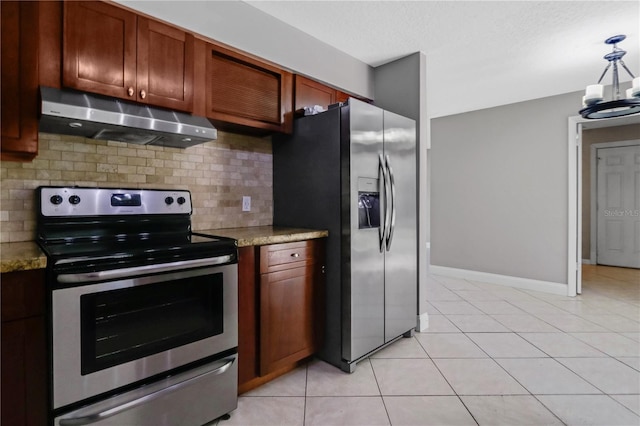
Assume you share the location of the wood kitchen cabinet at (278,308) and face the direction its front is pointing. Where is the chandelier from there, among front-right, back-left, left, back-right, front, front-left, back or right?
front-left

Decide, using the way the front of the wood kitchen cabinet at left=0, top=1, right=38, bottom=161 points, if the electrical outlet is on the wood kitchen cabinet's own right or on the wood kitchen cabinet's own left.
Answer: on the wood kitchen cabinet's own left

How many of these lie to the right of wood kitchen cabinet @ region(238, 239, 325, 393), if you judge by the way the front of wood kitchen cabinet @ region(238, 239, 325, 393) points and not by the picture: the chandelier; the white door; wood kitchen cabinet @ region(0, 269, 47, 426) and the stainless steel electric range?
2

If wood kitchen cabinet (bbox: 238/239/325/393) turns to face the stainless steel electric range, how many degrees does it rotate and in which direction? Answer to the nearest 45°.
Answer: approximately 90° to its right

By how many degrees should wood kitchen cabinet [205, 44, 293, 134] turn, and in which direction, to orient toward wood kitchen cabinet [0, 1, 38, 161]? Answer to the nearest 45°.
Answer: approximately 90° to its right
